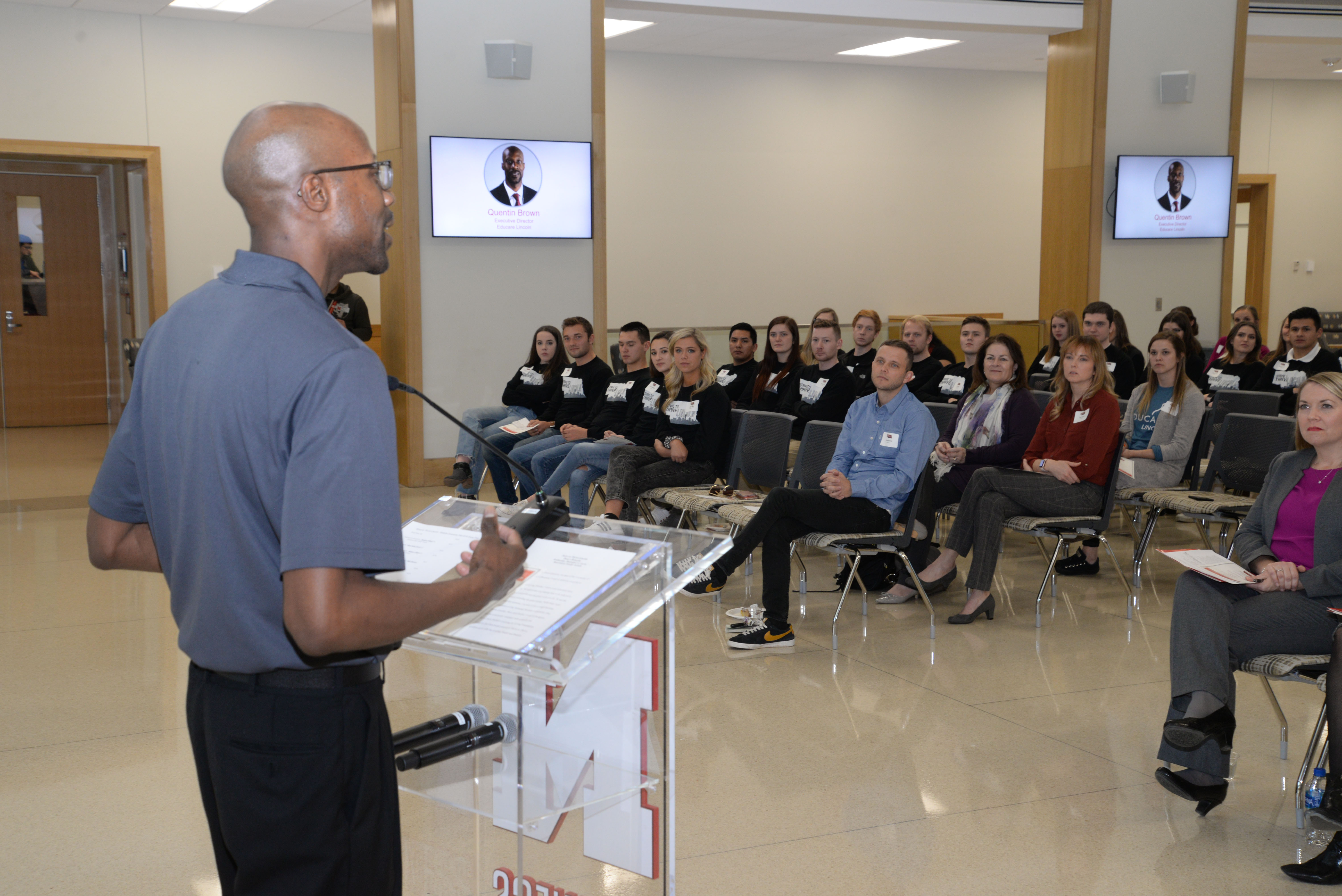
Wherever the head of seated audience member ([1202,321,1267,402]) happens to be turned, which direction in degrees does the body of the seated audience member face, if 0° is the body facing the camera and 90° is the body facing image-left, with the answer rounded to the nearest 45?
approximately 45°

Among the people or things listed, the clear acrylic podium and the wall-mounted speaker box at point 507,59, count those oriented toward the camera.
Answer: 1

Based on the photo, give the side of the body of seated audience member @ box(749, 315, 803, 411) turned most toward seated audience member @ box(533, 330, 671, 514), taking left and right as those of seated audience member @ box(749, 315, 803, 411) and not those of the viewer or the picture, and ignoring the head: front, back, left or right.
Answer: front

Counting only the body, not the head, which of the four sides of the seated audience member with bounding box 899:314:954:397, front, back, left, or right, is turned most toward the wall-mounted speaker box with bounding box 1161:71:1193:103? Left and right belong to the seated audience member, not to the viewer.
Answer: back

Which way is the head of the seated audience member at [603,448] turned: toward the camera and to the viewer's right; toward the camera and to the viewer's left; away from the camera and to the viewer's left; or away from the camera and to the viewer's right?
toward the camera and to the viewer's left

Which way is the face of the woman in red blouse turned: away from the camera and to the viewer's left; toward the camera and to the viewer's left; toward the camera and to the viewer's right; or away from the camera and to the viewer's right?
toward the camera and to the viewer's left

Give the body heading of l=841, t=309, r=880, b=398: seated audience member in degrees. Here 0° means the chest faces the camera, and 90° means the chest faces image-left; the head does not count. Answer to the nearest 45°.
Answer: approximately 45°

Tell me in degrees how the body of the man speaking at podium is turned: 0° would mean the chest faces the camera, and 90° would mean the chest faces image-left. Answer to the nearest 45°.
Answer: approximately 225°

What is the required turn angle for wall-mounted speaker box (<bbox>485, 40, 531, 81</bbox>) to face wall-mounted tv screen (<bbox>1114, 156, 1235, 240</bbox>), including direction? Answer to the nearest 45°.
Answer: approximately 90° to its left

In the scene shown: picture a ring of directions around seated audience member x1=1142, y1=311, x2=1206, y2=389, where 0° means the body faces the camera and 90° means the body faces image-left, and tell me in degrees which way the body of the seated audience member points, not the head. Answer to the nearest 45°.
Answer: approximately 45°

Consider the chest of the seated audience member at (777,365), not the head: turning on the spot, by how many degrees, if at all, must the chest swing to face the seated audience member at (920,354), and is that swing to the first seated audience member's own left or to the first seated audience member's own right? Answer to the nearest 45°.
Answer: approximately 135° to the first seated audience member's own left

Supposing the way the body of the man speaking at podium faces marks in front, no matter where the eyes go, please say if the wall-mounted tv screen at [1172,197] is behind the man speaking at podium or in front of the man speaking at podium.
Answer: in front
